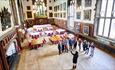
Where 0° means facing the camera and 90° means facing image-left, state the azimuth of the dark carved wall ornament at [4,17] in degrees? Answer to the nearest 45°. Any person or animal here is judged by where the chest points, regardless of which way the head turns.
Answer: approximately 315°

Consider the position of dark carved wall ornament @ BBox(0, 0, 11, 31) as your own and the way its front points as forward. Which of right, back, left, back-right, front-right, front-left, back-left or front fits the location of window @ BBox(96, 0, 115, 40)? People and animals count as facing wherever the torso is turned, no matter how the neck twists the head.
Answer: front-left

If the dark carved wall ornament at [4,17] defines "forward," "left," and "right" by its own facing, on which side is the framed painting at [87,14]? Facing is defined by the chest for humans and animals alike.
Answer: on its left

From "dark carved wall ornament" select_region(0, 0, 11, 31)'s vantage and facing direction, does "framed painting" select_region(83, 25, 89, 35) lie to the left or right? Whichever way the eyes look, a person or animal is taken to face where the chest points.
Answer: on its left
